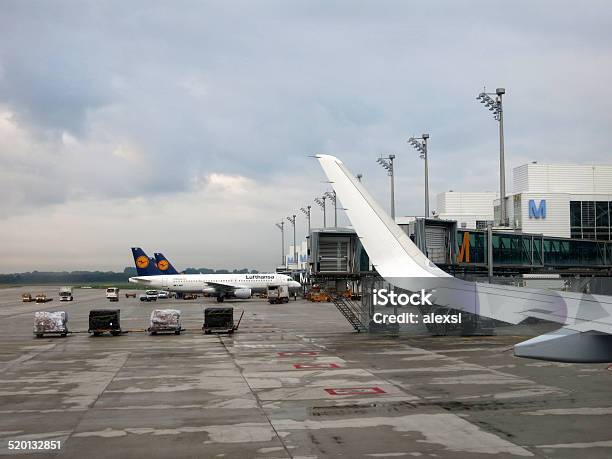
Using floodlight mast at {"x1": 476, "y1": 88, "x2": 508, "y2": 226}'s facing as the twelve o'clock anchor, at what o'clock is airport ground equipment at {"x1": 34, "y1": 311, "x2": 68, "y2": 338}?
The airport ground equipment is roughly at 11 o'clock from the floodlight mast.

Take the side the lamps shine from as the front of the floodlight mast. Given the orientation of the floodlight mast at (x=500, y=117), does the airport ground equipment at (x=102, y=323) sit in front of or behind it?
in front

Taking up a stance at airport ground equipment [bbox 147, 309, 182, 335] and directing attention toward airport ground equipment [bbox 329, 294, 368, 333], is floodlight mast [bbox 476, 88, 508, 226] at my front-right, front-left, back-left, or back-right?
front-left

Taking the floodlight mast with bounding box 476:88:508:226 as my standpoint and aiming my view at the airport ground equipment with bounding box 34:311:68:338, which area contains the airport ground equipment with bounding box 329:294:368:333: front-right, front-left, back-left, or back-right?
front-left

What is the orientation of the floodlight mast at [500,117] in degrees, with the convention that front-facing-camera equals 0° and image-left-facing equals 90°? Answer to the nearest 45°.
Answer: approximately 90°
